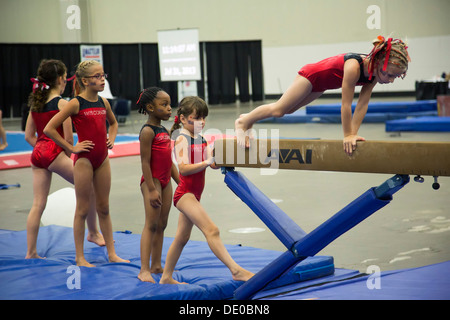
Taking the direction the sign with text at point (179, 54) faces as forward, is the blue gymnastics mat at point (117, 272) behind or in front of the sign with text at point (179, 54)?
in front

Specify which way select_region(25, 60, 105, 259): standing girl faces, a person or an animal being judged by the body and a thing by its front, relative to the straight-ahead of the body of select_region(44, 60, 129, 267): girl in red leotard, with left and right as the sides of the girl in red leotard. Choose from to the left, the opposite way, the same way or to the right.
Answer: to the left

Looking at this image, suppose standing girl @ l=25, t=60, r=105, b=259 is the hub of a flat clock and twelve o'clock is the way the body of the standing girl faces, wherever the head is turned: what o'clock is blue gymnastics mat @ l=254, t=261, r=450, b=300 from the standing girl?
The blue gymnastics mat is roughly at 3 o'clock from the standing girl.

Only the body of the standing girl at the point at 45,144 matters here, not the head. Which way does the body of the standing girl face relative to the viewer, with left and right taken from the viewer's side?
facing away from the viewer and to the right of the viewer

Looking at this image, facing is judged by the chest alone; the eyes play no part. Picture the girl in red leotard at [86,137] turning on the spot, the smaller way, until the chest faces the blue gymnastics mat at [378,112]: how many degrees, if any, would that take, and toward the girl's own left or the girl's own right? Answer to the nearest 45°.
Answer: approximately 90° to the girl's own left

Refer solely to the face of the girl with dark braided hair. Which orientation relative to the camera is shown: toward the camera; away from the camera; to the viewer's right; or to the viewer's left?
to the viewer's right

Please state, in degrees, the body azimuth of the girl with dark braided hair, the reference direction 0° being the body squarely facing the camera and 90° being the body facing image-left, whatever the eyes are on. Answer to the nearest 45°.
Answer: approximately 315°

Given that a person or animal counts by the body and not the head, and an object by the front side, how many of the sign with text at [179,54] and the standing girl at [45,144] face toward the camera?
1

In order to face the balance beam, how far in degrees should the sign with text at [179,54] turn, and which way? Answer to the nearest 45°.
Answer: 0° — it already faces it
